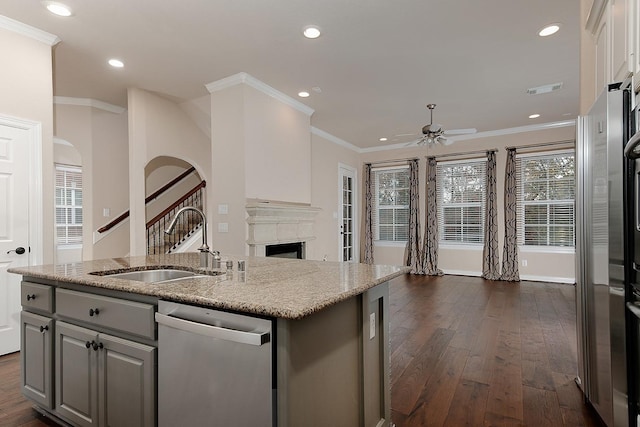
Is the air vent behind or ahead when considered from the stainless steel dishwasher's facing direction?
behind

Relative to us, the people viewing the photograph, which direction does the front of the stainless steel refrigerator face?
facing to the left of the viewer

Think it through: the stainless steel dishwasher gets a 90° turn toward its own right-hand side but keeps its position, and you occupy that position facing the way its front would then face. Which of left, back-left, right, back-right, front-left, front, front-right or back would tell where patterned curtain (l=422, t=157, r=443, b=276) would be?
right

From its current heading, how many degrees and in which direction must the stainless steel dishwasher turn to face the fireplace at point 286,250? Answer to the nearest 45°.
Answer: approximately 135° to its right

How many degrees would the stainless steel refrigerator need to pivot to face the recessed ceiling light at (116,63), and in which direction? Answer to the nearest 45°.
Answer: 0° — it already faces it

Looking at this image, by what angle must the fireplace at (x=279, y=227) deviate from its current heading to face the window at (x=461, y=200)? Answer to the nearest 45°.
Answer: approximately 90° to its left

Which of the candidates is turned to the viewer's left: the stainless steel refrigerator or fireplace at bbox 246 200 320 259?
the stainless steel refrigerator

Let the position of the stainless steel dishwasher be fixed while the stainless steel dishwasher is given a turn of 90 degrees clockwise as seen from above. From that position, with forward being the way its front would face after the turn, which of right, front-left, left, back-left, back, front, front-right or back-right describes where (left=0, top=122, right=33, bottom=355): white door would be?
front

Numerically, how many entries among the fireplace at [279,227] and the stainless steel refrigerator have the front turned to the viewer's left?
1

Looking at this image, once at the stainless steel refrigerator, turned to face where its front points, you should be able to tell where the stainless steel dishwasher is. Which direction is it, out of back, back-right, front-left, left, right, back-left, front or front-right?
front-left

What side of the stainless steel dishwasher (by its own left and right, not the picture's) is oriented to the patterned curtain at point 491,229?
back

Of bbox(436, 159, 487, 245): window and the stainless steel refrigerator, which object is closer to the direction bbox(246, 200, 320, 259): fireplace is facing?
the stainless steel refrigerator

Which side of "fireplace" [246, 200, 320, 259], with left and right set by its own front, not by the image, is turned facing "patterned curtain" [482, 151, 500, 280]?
left

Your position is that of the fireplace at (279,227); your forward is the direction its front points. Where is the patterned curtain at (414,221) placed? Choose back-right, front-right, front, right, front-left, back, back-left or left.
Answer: left

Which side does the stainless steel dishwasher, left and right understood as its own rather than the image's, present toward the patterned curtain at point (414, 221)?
back
